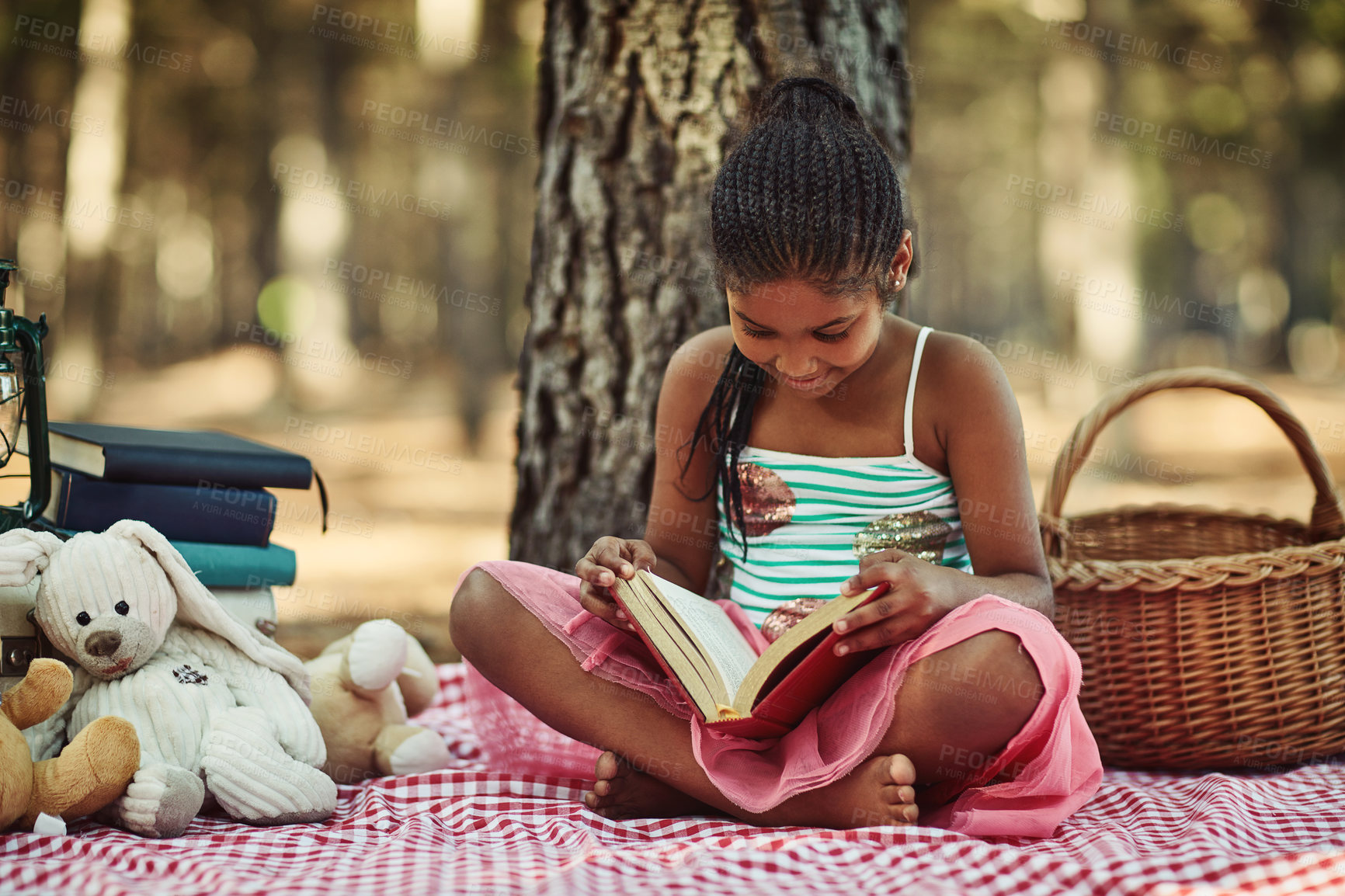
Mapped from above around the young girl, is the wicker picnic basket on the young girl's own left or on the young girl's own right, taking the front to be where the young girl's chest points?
on the young girl's own left

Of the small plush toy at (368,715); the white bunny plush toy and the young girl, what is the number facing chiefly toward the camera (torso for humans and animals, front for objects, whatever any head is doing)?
2

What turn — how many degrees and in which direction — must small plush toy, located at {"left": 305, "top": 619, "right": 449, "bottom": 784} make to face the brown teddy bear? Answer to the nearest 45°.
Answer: approximately 135° to its right

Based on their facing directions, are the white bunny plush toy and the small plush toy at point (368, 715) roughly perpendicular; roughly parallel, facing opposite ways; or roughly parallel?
roughly perpendicular

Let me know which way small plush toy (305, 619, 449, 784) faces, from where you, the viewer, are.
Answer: facing to the right of the viewer

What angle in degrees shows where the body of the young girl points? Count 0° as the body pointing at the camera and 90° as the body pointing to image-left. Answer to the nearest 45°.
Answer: approximately 0°

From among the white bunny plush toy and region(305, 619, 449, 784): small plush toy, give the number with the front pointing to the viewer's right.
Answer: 1

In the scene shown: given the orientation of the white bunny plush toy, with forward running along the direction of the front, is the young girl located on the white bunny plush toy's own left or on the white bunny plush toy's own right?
on the white bunny plush toy's own left
